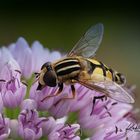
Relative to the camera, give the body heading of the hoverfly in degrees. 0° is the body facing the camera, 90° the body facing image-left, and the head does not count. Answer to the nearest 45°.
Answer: approximately 90°
